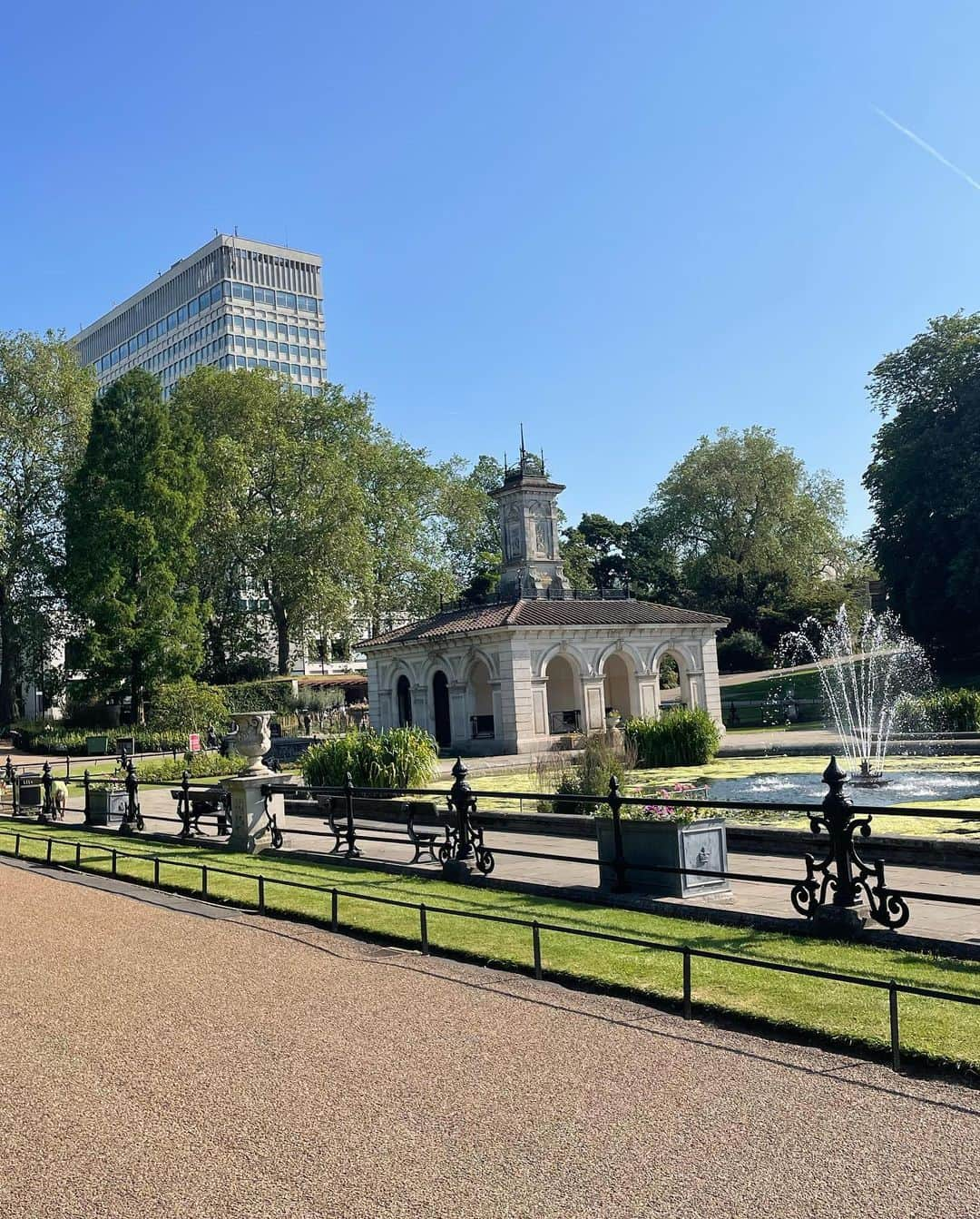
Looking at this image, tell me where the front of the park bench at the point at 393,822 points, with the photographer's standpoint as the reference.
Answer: facing away from the viewer and to the right of the viewer

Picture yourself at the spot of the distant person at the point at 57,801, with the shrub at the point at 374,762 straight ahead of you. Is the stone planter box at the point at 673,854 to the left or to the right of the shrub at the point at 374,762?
right

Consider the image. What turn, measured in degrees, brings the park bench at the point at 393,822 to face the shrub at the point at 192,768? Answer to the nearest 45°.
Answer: approximately 45° to its left

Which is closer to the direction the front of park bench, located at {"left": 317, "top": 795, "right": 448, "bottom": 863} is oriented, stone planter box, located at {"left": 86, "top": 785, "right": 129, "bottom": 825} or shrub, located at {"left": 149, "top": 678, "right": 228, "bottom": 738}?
the shrub

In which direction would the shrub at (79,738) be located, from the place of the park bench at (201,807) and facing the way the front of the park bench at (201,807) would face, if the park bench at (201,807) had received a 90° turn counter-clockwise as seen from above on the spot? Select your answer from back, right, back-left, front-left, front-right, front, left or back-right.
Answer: front-right

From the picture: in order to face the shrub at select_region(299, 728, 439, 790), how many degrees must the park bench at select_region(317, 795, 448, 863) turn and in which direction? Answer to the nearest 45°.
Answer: approximately 45° to its left

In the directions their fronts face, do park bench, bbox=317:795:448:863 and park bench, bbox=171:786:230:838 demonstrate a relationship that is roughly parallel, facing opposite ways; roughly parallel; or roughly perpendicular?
roughly parallel

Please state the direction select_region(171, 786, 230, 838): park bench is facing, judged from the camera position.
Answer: facing away from the viewer and to the right of the viewer

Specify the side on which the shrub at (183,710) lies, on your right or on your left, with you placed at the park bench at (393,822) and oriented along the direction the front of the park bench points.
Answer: on your left

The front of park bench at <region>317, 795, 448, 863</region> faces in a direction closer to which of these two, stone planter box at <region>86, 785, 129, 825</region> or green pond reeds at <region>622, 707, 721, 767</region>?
the green pond reeds

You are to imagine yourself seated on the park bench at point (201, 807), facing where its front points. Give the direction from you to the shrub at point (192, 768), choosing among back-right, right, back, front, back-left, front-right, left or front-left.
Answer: front-left
